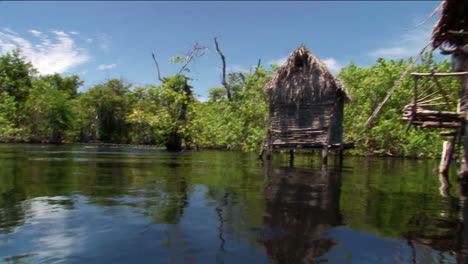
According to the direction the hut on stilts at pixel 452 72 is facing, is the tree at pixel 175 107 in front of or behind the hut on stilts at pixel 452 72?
in front

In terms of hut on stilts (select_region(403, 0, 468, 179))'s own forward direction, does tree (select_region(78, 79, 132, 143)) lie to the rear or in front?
in front

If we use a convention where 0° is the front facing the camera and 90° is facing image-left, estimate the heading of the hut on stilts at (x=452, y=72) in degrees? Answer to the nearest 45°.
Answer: approximately 90°

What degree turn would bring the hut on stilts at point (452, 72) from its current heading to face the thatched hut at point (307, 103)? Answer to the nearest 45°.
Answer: approximately 45° to its right
